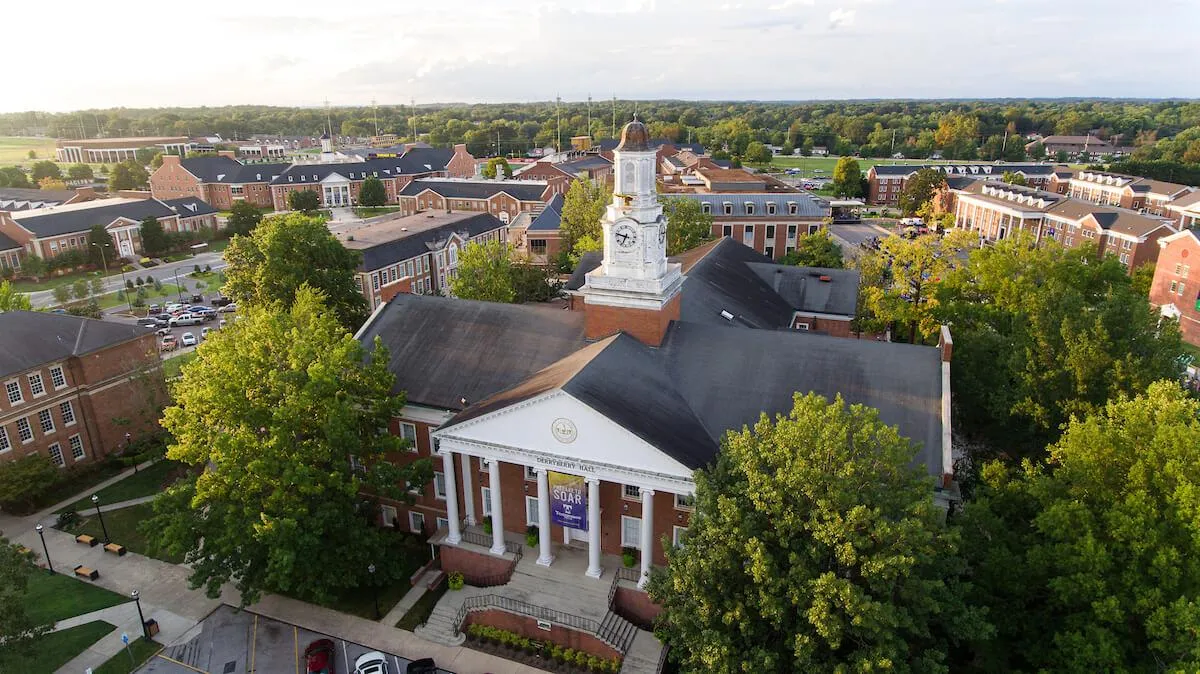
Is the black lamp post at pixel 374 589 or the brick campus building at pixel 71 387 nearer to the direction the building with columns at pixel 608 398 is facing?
the black lamp post

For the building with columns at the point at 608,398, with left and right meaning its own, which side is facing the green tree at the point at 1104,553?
left

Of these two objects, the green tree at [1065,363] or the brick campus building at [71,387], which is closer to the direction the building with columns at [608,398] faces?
the brick campus building

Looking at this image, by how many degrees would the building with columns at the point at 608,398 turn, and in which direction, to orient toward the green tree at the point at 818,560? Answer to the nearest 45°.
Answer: approximately 90° to its left

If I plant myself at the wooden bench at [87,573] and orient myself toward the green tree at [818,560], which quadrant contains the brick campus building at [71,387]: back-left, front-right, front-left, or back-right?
back-left

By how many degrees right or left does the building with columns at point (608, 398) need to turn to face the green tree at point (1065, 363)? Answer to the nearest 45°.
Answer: approximately 135° to its left

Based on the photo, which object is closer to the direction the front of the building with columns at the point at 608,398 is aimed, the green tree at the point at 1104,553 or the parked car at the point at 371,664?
the parked car

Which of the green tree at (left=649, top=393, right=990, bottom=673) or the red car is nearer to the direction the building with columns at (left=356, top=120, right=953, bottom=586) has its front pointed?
the red car

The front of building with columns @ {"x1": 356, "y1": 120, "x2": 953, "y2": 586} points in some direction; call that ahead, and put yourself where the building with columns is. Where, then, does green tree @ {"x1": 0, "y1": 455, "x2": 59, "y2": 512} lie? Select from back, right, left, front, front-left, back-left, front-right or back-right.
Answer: front-right

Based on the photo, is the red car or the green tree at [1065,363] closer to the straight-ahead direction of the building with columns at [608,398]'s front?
the red car

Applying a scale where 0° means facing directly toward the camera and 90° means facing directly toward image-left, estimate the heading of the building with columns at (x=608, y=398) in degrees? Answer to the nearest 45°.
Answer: approximately 45°

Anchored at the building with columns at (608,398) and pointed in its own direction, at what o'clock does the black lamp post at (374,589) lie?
The black lamp post is roughly at 1 o'clock from the building with columns.

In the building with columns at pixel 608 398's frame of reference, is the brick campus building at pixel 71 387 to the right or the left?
on its right
